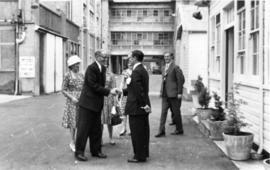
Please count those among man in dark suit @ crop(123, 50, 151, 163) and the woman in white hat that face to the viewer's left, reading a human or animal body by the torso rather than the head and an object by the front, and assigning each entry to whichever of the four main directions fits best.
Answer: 1

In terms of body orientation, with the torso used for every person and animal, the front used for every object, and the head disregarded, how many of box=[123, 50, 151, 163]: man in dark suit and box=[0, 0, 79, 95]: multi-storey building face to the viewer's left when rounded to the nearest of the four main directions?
1

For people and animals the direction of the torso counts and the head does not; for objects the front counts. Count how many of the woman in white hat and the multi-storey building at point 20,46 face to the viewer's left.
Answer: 0

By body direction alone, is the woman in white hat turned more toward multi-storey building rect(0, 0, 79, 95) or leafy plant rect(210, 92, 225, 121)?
the leafy plant

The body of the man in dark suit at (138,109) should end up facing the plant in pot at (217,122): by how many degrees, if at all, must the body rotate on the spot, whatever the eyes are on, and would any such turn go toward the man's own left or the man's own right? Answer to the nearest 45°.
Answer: approximately 135° to the man's own right

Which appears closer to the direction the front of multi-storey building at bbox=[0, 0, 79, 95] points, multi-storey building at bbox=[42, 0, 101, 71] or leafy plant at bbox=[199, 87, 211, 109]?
the leafy plant

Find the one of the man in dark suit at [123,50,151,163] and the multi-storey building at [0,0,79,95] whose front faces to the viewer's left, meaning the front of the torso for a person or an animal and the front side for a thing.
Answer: the man in dark suit

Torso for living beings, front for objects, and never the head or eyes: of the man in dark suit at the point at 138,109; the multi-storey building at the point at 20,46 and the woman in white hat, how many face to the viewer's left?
1

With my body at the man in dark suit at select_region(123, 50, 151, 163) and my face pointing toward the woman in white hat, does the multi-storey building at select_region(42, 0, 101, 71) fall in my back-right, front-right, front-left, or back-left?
front-right

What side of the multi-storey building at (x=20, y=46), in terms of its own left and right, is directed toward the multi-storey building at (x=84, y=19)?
left

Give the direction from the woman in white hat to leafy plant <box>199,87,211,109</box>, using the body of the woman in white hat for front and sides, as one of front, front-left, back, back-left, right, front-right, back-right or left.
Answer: left

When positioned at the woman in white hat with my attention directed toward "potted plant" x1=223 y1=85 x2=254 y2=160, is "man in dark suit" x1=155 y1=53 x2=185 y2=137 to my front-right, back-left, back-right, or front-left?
front-left

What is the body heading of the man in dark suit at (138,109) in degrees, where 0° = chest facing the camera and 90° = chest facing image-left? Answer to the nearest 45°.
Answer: approximately 90°

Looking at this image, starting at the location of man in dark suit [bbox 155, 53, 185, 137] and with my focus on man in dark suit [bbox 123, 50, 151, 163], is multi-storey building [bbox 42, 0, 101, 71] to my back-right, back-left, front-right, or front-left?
back-right

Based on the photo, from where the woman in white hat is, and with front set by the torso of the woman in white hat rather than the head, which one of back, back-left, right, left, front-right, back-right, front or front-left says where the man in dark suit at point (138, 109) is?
front

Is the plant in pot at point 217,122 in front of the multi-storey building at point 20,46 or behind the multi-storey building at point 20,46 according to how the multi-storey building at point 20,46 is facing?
in front
